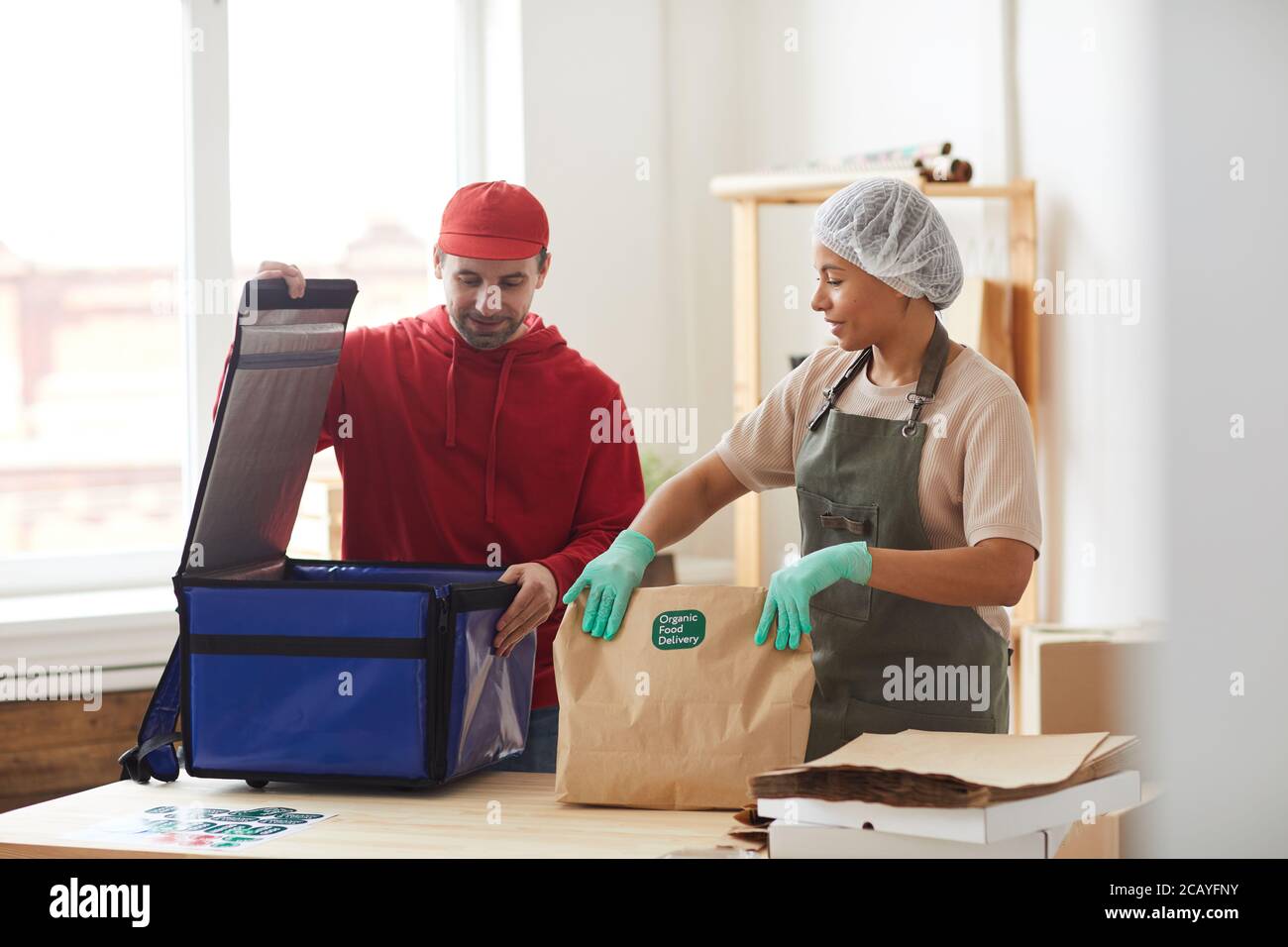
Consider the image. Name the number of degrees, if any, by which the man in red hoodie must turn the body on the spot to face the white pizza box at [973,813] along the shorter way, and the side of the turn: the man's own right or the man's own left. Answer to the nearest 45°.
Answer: approximately 45° to the man's own left

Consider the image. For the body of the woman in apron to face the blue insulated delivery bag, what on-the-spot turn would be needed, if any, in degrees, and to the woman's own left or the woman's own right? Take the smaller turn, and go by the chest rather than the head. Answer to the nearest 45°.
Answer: approximately 45° to the woman's own right

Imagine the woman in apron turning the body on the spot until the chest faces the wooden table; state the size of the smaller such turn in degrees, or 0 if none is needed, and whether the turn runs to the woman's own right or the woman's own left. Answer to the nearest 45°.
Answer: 0° — they already face it

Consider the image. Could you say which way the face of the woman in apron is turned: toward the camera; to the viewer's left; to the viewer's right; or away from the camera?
to the viewer's left

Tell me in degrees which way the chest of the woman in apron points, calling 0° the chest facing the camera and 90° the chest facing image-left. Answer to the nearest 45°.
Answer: approximately 45°
